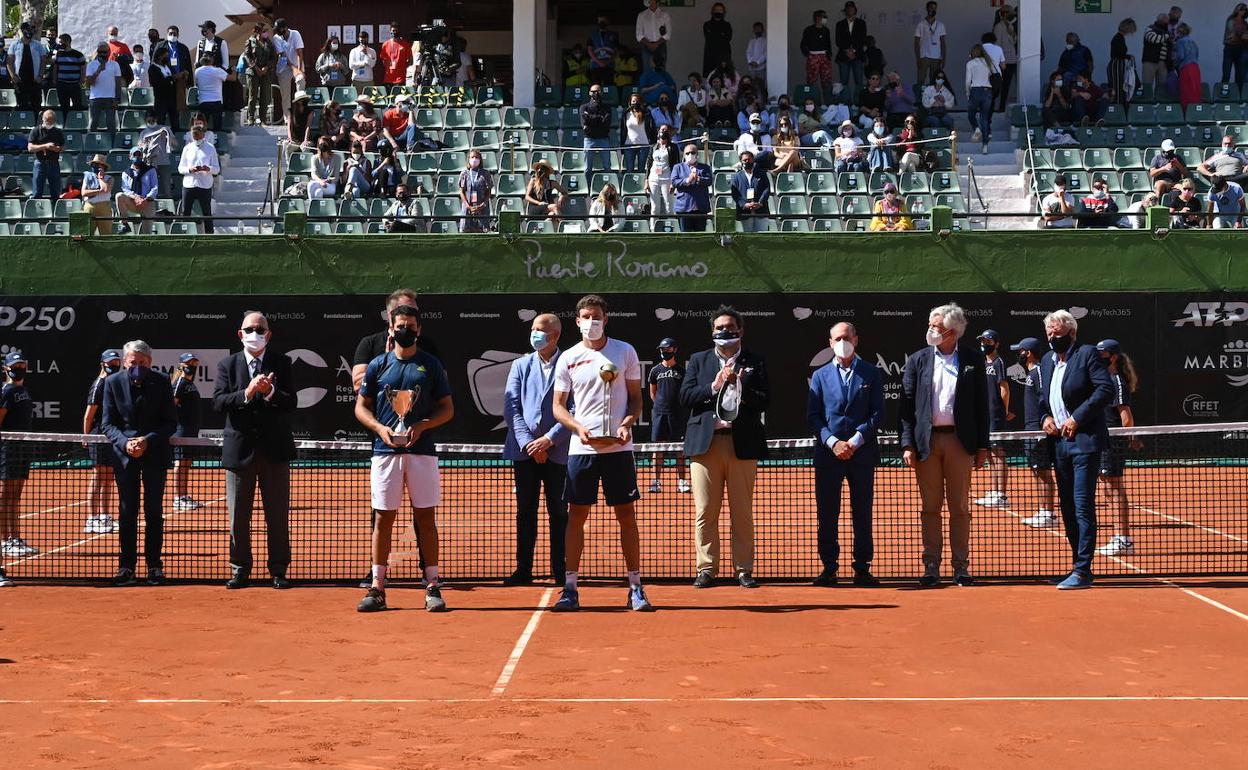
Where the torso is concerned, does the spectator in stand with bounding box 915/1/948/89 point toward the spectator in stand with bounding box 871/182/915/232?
yes

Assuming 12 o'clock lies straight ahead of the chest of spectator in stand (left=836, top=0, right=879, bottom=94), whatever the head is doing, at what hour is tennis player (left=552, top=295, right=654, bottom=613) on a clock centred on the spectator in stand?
The tennis player is roughly at 12 o'clock from the spectator in stand.

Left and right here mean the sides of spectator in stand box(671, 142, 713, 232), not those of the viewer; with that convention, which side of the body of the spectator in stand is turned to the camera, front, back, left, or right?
front

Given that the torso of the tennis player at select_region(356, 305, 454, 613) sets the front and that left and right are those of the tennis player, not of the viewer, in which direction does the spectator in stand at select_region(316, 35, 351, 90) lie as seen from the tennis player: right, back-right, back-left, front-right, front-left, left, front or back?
back

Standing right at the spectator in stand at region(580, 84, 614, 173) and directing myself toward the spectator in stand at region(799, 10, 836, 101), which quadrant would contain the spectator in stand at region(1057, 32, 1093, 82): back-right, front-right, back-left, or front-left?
front-right

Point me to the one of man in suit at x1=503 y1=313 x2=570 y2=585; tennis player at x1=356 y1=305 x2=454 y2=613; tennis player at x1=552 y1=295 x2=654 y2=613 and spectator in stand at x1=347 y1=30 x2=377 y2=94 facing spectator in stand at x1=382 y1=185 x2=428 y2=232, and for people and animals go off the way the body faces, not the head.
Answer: spectator in stand at x1=347 y1=30 x2=377 y2=94

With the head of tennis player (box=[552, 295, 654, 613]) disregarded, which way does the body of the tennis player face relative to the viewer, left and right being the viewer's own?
facing the viewer

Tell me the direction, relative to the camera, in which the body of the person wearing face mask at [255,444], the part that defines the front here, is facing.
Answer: toward the camera

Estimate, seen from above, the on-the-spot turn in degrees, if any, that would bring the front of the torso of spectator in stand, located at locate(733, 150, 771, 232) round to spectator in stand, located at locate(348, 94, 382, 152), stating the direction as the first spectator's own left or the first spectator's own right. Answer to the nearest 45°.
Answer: approximately 90° to the first spectator's own right

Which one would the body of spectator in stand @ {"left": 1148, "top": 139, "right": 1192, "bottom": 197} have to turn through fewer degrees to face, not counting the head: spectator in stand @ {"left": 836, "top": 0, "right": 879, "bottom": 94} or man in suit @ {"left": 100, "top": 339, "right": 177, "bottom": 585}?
the man in suit

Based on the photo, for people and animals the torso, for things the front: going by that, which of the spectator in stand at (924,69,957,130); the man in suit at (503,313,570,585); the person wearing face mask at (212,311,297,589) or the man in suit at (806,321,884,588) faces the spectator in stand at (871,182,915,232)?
the spectator in stand at (924,69,957,130)

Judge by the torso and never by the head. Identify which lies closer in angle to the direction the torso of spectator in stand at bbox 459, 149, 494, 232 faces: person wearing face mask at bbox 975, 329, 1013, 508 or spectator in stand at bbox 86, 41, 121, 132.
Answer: the person wearing face mask

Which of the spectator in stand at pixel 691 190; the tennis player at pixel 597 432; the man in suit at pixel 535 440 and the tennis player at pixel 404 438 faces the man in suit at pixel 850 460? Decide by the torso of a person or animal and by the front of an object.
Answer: the spectator in stand

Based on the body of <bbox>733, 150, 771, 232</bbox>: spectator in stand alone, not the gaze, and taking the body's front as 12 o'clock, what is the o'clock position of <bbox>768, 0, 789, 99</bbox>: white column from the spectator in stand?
The white column is roughly at 6 o'clock from the spectator in stand.

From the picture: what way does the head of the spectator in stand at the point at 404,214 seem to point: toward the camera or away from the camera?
toward the camera

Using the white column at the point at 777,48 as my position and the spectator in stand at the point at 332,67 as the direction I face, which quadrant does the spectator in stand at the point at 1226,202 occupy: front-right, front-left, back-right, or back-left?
back-left

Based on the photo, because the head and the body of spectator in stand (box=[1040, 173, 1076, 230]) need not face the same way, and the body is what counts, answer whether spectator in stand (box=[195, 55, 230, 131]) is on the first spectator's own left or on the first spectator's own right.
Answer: on the first spectator's own right

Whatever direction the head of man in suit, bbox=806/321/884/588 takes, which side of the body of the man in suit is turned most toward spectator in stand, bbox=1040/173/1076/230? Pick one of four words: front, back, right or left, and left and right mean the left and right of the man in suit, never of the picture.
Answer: back

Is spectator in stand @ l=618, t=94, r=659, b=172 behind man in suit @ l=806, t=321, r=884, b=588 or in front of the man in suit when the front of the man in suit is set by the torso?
behind

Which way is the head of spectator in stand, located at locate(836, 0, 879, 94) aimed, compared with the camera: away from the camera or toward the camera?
toward the camera
